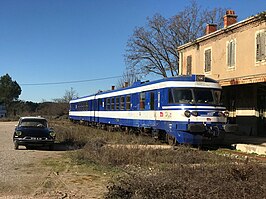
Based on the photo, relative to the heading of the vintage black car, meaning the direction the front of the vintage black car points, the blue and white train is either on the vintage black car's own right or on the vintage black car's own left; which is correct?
on the vintage black car's own left

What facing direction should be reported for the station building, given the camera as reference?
facing the viewer and to the left of the viewer

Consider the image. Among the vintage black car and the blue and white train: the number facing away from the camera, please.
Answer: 0

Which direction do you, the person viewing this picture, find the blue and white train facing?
facing the viewer and to the right of the viewer

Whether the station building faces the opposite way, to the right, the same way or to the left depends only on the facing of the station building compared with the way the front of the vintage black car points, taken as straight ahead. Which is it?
to the right

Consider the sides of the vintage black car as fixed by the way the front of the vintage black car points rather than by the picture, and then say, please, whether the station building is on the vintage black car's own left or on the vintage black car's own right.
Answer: on the vintage black car's own left

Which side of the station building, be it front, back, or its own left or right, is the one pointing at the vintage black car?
front

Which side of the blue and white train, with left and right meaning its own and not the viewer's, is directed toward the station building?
left

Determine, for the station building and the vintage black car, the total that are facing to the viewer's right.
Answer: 0

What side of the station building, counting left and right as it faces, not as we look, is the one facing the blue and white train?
front

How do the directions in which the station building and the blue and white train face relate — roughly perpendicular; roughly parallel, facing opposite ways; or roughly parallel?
roughly perpendicular

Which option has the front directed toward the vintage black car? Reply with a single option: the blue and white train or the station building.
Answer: the station building

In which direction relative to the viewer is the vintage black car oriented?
toward the camera
